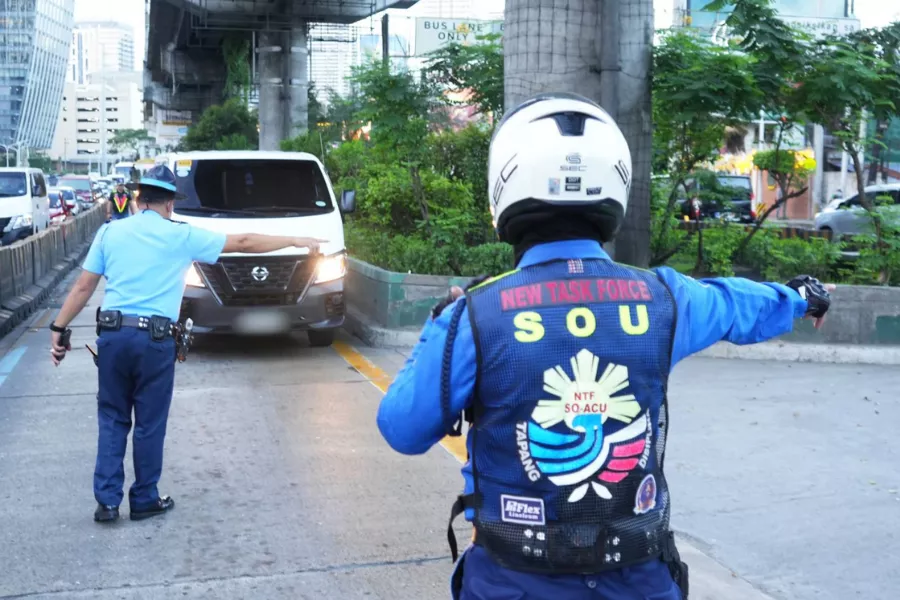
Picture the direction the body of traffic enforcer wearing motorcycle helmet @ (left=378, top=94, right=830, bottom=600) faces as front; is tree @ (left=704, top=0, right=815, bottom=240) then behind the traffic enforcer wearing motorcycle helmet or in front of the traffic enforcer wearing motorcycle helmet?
in front

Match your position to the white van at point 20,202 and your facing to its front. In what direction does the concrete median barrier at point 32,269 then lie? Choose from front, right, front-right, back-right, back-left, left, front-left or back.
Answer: front

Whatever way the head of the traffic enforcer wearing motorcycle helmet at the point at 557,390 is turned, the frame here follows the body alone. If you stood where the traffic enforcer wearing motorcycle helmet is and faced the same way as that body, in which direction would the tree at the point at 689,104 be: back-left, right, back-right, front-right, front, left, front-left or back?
front

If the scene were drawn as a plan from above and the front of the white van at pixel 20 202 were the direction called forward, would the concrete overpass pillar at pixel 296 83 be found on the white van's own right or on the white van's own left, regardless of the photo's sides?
on the white van's own left

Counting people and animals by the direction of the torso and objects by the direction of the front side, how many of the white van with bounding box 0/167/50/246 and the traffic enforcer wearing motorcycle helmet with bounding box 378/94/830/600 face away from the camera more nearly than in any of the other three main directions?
1

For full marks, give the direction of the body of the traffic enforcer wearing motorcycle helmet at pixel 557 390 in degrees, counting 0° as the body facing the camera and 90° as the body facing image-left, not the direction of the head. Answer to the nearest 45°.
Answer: approximately 180°

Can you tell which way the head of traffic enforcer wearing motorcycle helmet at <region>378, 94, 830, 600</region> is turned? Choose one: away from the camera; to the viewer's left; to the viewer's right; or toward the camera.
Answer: away from the camera

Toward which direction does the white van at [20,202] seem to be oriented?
toward the camera

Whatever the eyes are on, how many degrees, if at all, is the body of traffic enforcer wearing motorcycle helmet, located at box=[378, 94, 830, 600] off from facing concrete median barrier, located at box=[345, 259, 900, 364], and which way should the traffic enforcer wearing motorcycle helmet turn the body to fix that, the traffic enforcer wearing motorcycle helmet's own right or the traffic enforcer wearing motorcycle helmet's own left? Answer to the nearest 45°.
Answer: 0° — they already face it

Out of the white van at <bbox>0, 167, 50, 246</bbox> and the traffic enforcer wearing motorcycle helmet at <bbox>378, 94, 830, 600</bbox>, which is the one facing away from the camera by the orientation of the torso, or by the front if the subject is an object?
the traffic enforcer wearing motorcycle helmet
